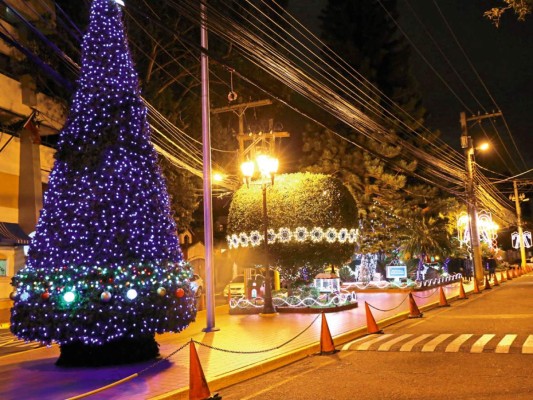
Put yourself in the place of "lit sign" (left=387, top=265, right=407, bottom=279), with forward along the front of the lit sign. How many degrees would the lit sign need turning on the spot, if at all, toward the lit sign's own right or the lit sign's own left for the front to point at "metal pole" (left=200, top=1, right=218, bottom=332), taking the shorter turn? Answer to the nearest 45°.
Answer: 0° — it already faces it

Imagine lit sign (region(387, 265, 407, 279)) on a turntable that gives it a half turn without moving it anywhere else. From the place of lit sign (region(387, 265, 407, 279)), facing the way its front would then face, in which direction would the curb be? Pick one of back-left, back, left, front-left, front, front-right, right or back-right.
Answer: back

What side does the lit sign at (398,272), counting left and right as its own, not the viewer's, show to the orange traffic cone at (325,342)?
front

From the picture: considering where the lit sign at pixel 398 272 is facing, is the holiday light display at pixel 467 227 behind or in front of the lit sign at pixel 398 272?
behind

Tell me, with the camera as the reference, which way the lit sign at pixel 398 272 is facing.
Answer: facing the viewer

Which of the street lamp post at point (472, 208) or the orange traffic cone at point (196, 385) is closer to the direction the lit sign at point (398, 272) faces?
the orange traffic cone

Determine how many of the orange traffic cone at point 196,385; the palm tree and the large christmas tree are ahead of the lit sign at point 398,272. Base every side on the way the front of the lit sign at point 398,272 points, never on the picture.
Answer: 2

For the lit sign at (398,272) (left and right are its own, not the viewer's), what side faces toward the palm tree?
back

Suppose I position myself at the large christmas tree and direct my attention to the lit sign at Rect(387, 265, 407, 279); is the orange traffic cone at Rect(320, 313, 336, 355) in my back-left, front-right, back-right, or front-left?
front-right

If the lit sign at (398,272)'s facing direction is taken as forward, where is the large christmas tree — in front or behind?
in front

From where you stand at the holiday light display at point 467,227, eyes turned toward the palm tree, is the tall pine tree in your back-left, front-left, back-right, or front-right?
front-right

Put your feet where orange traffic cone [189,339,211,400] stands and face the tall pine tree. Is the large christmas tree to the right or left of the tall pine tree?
left

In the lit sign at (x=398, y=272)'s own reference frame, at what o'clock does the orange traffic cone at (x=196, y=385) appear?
The orange traffic cone is roughly at 12 o'clock from the lit sign.
